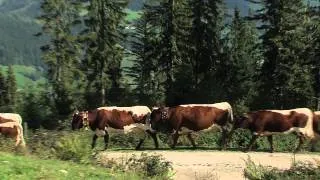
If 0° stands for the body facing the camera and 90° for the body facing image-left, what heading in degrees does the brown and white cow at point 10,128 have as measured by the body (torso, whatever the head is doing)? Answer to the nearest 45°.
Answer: approximately 90°

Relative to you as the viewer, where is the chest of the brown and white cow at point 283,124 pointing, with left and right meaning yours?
facing to the left of the viewer

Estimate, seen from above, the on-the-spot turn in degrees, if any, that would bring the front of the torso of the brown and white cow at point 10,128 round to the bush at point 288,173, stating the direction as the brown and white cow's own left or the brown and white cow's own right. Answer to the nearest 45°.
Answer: approximately 135° to the brown and white cow's own left

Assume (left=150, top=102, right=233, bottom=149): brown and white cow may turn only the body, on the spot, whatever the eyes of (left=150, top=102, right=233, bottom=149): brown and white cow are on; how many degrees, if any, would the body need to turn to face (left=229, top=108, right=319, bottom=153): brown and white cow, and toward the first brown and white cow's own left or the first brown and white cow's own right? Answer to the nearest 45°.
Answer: approximately 180°

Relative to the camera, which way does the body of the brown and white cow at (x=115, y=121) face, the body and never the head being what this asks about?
to the viewer's left

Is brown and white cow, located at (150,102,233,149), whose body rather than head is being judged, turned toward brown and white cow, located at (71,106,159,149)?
yes

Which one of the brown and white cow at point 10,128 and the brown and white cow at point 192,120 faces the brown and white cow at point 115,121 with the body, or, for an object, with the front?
the brown and white cow at point 192,120
